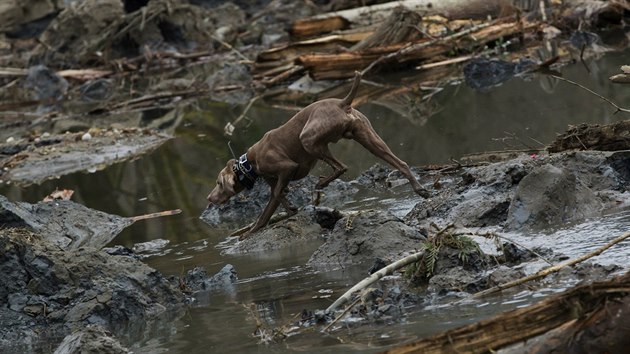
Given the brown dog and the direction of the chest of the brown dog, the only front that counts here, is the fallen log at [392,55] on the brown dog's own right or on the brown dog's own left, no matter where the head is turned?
on the brown dog's own right

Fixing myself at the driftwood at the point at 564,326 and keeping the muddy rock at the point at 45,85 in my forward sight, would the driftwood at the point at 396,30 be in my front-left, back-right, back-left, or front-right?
front-right

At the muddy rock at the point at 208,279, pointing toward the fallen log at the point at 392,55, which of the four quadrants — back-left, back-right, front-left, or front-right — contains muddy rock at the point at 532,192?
front-right

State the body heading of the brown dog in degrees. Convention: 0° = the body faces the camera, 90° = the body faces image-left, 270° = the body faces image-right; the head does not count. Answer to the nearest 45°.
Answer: approximately 90°

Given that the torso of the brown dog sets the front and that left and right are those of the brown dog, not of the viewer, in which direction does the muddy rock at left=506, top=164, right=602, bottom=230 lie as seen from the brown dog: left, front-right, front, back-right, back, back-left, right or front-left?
back-left

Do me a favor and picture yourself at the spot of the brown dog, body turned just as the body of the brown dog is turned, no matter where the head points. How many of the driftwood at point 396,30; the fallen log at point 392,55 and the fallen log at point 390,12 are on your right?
3

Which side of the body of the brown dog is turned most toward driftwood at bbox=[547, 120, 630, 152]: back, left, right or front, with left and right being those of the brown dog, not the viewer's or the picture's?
back

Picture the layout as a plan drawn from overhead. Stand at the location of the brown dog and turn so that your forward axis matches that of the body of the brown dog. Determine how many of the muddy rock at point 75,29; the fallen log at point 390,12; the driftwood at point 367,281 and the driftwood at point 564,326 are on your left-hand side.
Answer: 2

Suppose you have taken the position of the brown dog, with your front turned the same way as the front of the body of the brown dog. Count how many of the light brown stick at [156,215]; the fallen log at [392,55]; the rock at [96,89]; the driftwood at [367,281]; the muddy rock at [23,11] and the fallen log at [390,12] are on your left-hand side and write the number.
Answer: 1

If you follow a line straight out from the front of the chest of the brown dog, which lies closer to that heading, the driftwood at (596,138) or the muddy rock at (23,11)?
the muddy rock

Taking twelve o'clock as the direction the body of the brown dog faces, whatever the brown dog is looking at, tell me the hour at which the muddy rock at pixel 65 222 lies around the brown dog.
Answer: The muddy rock is roughly at 1 o'clock from the brown dog.

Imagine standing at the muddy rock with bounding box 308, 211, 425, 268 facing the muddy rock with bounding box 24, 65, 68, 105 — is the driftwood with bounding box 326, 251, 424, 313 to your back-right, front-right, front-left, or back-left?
back-left

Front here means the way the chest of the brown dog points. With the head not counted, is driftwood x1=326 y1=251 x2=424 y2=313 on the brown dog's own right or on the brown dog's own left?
on the brown dog's own left

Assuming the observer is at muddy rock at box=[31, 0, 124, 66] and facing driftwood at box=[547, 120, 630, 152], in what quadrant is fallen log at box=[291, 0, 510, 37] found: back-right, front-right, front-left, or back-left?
front-left
